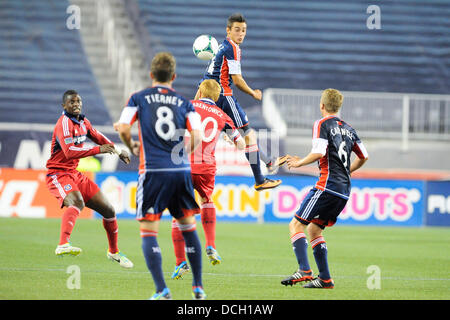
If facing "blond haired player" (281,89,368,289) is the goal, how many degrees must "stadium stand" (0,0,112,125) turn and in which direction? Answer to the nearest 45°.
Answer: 0° — it already faces them

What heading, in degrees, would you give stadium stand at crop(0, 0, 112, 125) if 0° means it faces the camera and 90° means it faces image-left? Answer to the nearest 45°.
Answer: approximately 0°

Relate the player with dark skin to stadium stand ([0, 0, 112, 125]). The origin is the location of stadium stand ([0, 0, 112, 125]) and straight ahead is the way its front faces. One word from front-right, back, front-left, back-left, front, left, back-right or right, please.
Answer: front

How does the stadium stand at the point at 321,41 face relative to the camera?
toward the camera

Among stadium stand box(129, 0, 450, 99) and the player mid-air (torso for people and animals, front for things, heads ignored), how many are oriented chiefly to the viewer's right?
0

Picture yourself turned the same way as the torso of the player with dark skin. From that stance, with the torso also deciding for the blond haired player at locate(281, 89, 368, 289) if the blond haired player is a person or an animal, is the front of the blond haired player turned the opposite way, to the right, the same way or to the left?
the opposite way

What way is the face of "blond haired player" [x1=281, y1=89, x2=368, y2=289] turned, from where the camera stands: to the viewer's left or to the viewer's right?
to the viewer's left
